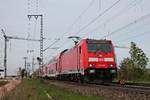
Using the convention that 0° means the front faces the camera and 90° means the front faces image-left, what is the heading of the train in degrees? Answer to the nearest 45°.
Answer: approximately 315°
